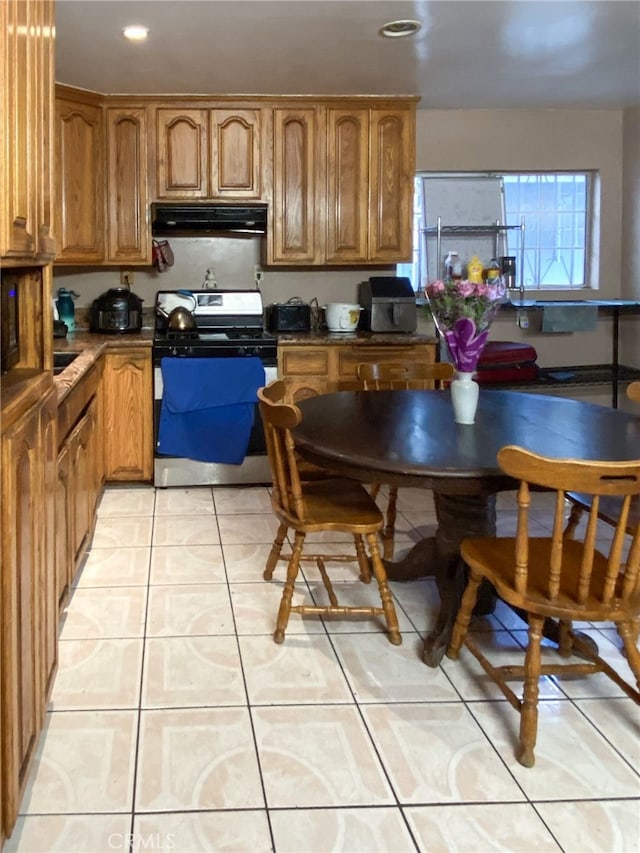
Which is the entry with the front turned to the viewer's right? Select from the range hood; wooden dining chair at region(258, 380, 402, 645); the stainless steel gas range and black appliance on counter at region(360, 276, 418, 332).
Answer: the wooden dining chair

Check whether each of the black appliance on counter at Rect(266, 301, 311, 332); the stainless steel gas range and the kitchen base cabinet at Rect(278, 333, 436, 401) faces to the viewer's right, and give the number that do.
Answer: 0

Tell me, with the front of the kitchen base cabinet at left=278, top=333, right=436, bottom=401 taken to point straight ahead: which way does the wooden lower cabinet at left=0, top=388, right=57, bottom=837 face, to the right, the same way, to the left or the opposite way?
to the left

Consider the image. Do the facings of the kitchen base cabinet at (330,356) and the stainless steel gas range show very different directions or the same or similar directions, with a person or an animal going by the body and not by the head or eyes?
same or similar directions

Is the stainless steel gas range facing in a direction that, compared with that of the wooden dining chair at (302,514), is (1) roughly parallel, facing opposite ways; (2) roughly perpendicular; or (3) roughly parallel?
roughly perpendicular

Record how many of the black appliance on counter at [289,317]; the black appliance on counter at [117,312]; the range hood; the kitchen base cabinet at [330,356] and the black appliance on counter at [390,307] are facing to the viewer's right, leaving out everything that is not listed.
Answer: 0

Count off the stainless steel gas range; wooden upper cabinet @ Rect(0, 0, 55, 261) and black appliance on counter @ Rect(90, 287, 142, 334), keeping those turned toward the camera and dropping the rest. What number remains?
2

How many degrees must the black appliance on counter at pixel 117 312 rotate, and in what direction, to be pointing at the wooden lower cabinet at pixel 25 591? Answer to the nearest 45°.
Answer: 0° — it already faces it

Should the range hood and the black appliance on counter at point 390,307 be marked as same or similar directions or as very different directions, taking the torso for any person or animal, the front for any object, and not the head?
same or similar directions

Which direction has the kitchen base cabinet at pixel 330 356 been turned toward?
toward the camera

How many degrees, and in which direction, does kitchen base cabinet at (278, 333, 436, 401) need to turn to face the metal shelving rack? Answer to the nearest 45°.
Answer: approximately 135° to its left

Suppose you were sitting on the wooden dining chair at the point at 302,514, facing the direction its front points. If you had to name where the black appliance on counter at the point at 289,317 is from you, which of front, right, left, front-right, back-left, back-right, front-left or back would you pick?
left

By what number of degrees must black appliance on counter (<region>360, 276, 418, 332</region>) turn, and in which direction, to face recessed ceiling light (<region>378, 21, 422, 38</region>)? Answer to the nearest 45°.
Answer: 0° — it already faces it

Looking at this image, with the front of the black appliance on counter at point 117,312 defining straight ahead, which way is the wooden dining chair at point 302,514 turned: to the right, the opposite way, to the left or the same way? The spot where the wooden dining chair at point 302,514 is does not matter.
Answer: to the left

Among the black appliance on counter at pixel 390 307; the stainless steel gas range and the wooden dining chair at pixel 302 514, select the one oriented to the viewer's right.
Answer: the wooden dining chair

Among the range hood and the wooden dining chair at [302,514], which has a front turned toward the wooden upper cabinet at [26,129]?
the range hood

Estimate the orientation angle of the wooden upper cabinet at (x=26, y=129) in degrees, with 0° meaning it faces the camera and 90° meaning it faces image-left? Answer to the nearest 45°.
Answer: approximately 270°

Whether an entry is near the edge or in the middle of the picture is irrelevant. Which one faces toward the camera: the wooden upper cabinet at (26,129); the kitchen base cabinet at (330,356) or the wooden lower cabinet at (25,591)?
the kitchen base cabinet

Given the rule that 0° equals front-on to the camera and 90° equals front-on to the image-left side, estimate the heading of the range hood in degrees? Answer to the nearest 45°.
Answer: approximately 0°

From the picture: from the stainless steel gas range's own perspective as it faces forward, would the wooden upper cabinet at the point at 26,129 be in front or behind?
in front
